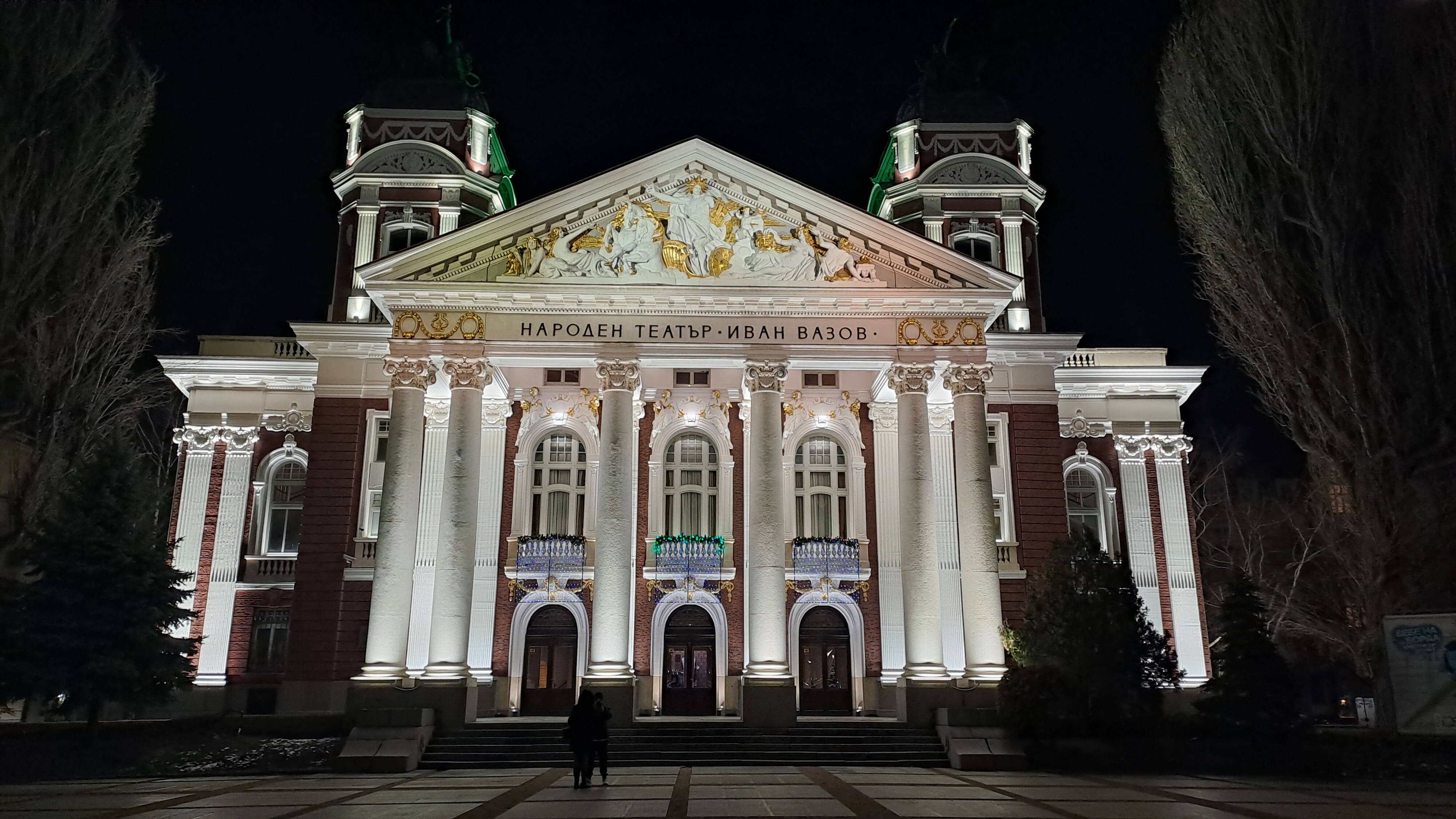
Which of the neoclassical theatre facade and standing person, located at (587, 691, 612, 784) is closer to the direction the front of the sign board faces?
the standing person

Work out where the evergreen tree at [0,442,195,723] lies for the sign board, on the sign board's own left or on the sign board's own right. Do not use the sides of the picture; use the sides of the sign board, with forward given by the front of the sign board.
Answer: on the sign board's own right

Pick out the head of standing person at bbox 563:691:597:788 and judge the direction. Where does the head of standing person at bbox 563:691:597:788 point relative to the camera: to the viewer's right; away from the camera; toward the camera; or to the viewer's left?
away from the camera

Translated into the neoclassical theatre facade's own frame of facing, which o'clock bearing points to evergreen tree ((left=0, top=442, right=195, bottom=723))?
The evergreen tree is roughly at 2 o'clock from the neoclassical theatre facade.

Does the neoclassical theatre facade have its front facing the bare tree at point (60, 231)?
no

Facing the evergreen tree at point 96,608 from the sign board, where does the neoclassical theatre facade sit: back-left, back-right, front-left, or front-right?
front-right

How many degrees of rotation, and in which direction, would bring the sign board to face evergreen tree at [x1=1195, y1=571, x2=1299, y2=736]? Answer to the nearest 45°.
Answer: approximately 90° to its right

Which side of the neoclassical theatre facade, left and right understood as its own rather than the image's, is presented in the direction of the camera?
front

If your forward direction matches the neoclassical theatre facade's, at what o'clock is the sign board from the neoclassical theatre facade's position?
The sign board is roughly at 10 o'clock from the neoclassical theatre facade.

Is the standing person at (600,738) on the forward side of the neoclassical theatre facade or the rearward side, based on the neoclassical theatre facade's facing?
on the forward side

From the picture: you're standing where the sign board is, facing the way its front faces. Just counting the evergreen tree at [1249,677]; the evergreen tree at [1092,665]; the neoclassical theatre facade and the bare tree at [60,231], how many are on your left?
0

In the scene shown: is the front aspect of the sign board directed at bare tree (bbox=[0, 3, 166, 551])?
no

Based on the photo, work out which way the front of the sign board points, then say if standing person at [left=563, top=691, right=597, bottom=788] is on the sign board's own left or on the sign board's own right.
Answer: on the sign board's own right

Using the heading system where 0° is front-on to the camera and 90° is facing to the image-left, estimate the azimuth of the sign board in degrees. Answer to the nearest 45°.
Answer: approximately 0°

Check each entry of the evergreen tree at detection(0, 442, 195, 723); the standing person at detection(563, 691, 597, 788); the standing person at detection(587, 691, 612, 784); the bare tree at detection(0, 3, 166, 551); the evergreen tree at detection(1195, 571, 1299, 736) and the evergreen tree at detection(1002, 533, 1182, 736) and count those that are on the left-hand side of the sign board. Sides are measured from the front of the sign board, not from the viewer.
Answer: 0

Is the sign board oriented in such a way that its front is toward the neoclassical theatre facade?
no

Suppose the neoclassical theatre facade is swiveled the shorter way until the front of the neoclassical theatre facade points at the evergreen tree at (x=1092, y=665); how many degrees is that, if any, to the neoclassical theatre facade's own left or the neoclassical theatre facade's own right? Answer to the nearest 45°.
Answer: approximately 45° to the neoclassical theatre facade's own left

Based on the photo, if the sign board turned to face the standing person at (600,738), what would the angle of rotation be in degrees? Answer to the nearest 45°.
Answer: approximately 45° to its right

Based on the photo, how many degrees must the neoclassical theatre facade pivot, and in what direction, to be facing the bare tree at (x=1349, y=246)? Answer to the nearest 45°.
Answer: approximately 45° to its left

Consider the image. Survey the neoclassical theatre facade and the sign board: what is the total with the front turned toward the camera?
2

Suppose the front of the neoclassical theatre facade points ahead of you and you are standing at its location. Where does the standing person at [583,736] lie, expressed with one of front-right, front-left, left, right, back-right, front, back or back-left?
front
